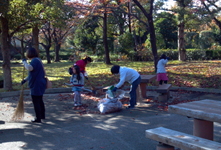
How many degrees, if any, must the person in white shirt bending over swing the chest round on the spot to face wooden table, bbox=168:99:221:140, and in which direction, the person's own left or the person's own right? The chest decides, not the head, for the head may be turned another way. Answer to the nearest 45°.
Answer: approximately 90° to the person's own left

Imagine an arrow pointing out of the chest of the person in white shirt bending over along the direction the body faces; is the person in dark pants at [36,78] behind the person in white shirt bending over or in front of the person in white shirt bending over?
in front

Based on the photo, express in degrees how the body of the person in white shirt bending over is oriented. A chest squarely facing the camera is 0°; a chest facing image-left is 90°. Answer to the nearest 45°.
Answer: approximately 90°

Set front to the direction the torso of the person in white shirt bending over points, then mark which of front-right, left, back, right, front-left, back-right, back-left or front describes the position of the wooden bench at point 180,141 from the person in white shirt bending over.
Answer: left

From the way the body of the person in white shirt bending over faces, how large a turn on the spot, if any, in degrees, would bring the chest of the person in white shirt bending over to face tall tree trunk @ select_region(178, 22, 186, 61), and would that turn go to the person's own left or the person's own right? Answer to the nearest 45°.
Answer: approximately 90° to the person's own right
